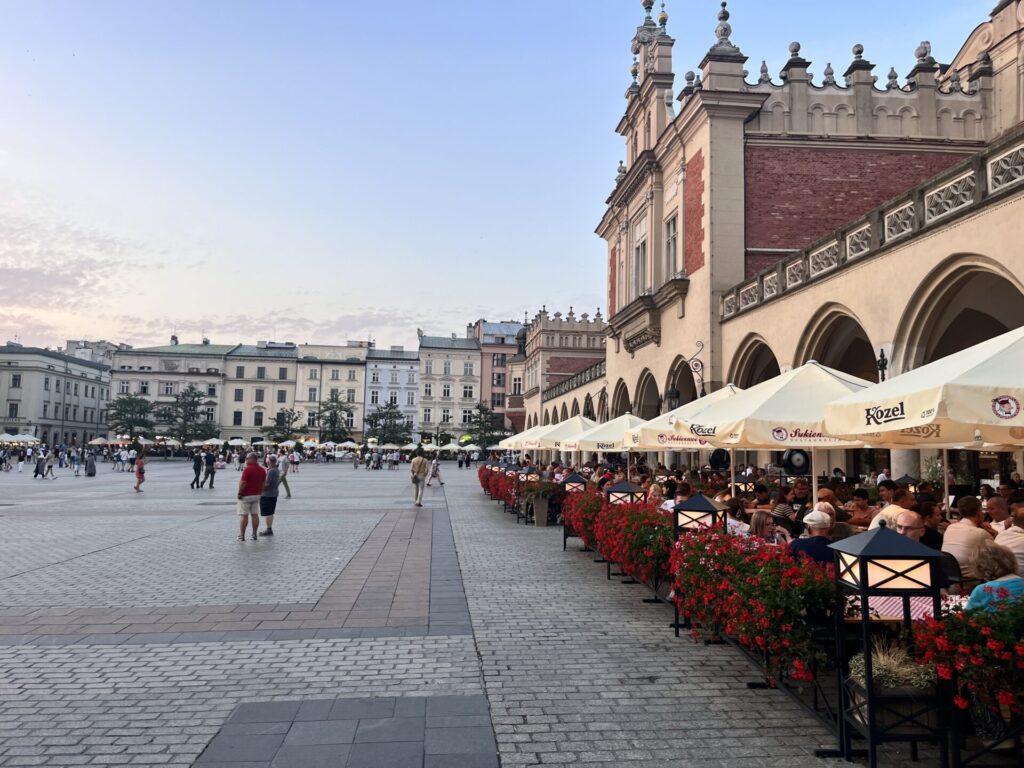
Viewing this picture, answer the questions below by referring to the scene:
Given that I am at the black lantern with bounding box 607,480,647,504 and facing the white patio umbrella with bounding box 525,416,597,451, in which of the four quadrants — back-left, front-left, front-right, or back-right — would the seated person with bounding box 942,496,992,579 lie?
back-right

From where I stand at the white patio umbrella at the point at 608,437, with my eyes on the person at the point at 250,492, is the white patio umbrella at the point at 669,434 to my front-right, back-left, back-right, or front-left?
front-left

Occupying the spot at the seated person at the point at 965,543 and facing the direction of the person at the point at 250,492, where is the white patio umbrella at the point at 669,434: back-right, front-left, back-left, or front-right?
front-right

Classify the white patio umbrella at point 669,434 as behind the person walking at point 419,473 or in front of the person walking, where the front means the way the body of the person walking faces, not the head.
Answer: behind
